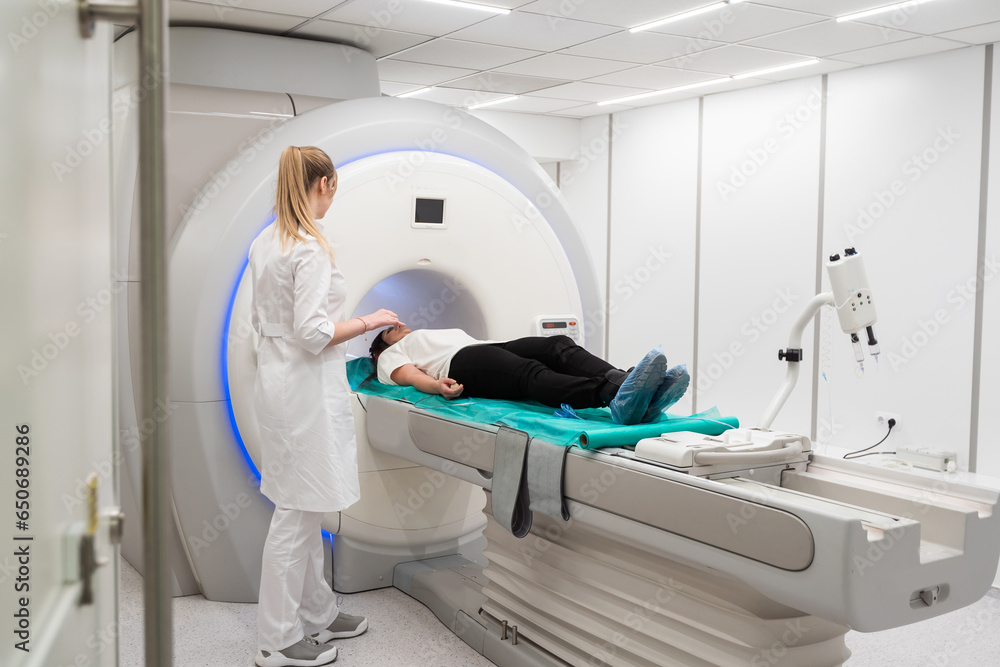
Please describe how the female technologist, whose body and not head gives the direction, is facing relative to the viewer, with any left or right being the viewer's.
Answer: facing away from the viewer and to the right of the viewer

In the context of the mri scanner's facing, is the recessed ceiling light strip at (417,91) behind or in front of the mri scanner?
behind

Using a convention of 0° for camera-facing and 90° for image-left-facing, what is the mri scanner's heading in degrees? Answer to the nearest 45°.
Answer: approximately 315°

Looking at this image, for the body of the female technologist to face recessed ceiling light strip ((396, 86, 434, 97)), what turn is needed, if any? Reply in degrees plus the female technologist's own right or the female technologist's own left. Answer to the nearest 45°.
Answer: approximately 45° to the female technologist's own left

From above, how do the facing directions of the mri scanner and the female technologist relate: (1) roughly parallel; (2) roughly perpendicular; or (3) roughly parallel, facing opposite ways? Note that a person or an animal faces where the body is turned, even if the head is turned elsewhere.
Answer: roughly perpendicular

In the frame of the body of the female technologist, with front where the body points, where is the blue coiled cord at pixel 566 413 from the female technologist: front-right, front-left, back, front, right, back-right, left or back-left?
front-right
